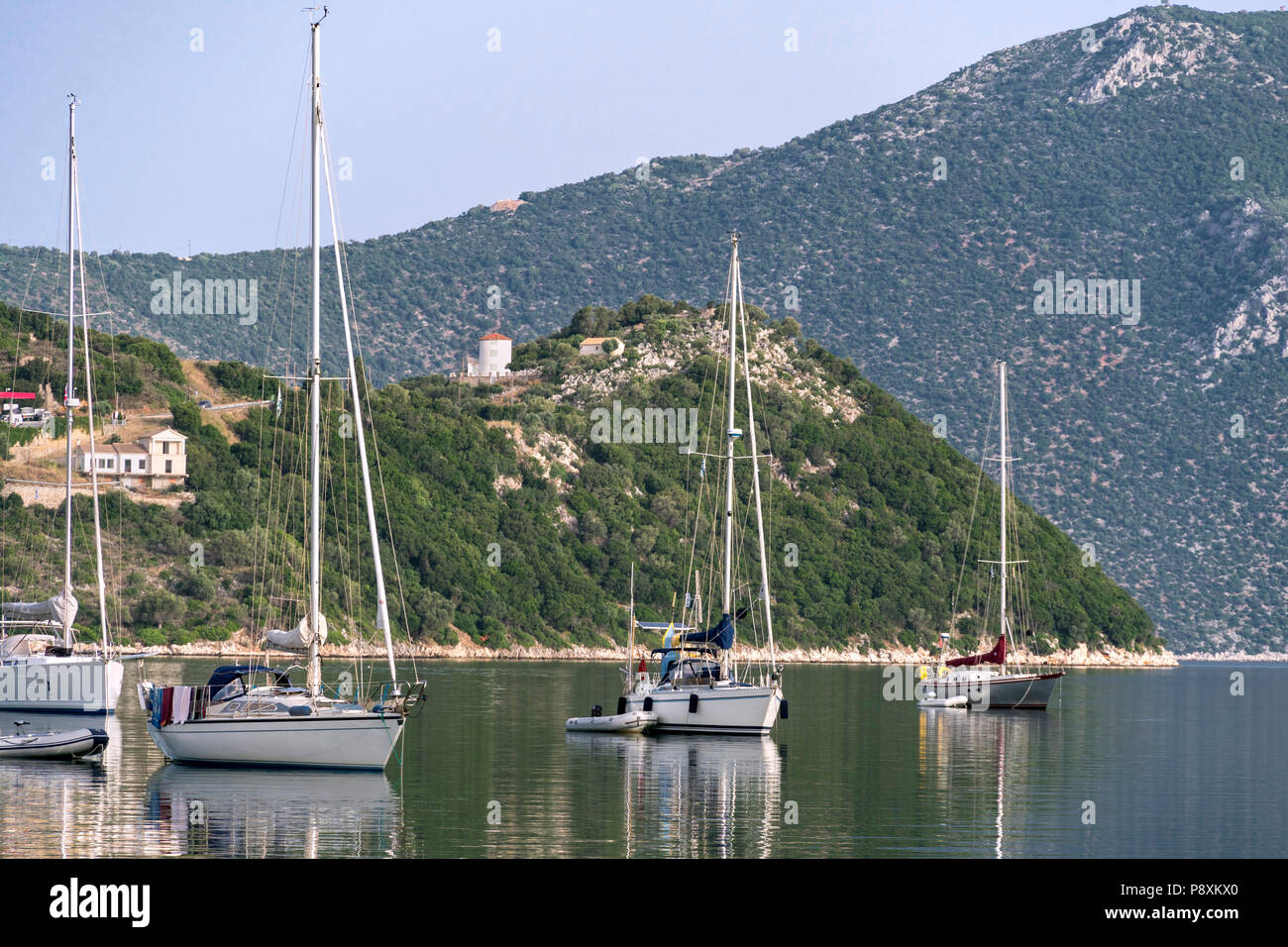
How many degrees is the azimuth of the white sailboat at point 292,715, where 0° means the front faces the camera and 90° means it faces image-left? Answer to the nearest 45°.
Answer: approximately 315°

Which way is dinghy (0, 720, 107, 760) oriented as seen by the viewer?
to the viewer's right
